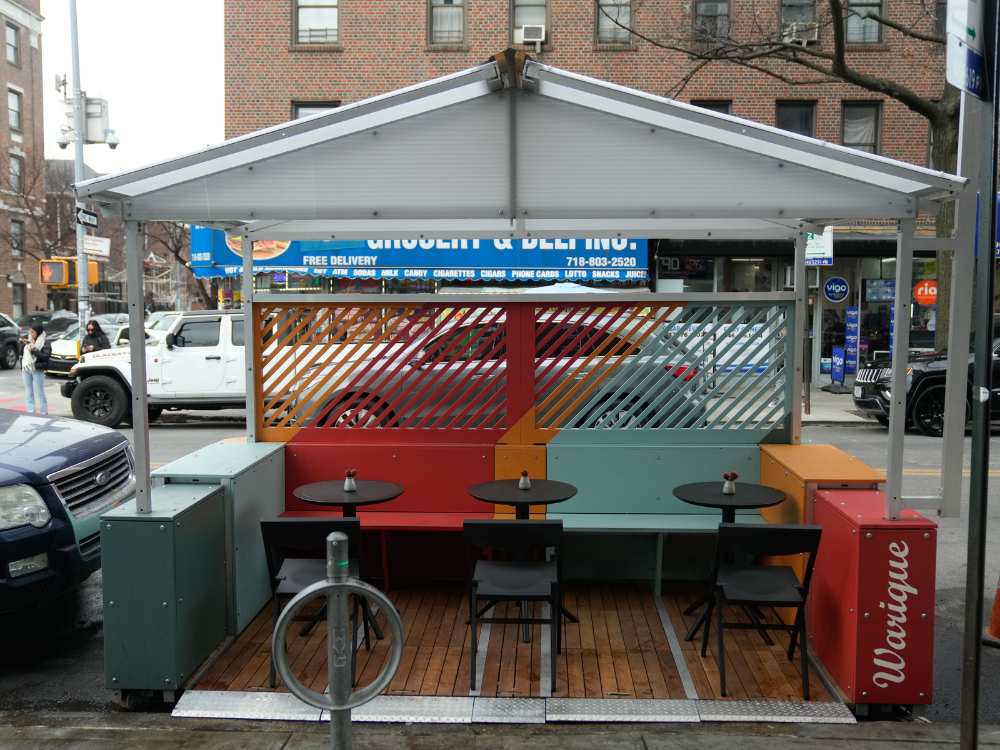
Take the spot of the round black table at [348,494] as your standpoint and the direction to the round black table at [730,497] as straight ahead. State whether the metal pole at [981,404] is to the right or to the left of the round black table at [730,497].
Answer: right

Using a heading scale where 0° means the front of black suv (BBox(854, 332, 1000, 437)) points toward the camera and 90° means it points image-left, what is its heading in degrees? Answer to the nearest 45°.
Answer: approximately 45°

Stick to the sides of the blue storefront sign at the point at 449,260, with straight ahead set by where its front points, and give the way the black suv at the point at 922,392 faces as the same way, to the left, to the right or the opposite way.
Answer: to the right

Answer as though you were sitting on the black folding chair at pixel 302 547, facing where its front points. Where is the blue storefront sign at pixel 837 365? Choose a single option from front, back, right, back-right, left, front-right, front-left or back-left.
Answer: front-right

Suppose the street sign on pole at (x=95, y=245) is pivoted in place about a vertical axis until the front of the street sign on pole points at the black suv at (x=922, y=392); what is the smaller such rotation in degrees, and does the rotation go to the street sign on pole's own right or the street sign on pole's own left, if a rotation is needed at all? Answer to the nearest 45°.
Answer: approximately 45° to the street sign on pole's own left

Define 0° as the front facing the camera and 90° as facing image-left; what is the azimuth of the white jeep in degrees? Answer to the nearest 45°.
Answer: approximately 90°

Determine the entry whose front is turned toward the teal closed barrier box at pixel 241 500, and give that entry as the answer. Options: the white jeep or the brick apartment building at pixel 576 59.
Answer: the brick apartment building

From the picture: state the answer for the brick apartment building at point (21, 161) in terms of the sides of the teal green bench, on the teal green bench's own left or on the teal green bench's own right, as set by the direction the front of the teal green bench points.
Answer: on the teal green bench's own right

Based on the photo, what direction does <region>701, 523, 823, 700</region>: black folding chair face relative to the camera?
away from the camera

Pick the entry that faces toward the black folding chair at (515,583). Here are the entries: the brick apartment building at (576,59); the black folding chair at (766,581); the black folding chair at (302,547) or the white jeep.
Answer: the brick apartment building

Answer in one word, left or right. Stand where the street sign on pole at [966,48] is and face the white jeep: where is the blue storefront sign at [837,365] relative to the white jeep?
right

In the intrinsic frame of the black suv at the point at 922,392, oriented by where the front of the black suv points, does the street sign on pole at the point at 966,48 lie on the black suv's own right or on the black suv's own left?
on the black suv's own left

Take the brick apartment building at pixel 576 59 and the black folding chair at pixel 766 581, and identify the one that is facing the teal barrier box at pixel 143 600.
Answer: the brick apartment building

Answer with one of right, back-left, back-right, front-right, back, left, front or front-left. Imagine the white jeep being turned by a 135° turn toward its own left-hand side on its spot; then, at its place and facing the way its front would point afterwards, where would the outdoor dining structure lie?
front-right

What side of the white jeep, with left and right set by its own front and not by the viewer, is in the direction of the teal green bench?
left

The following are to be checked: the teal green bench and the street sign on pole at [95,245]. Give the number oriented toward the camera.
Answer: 2

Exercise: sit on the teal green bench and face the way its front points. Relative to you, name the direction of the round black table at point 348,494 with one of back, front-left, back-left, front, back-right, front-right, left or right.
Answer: front-right

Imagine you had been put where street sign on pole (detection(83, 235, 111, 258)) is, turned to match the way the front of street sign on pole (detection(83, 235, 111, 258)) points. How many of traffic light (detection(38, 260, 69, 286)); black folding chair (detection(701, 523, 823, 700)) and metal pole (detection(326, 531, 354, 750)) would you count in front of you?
2

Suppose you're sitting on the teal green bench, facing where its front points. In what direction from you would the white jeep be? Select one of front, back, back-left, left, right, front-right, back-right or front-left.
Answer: back-right

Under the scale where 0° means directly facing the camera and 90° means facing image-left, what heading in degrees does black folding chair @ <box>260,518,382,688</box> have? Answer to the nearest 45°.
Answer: approximately 180°
